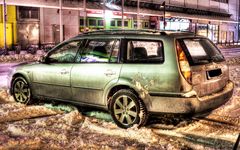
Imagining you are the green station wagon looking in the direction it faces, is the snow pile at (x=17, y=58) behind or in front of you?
in front

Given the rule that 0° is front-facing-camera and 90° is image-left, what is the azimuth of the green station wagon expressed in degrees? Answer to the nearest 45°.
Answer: approximately 135°
